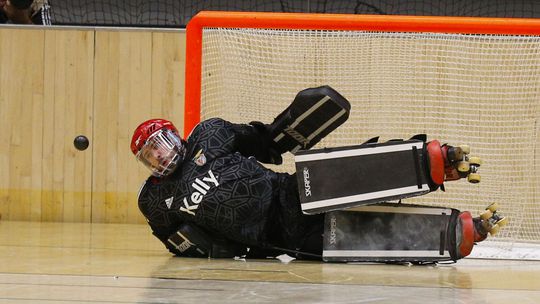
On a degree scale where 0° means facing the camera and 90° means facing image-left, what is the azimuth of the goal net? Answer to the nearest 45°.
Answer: approximately 0°

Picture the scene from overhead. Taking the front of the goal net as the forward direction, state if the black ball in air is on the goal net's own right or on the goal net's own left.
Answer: on the goal net's own right
